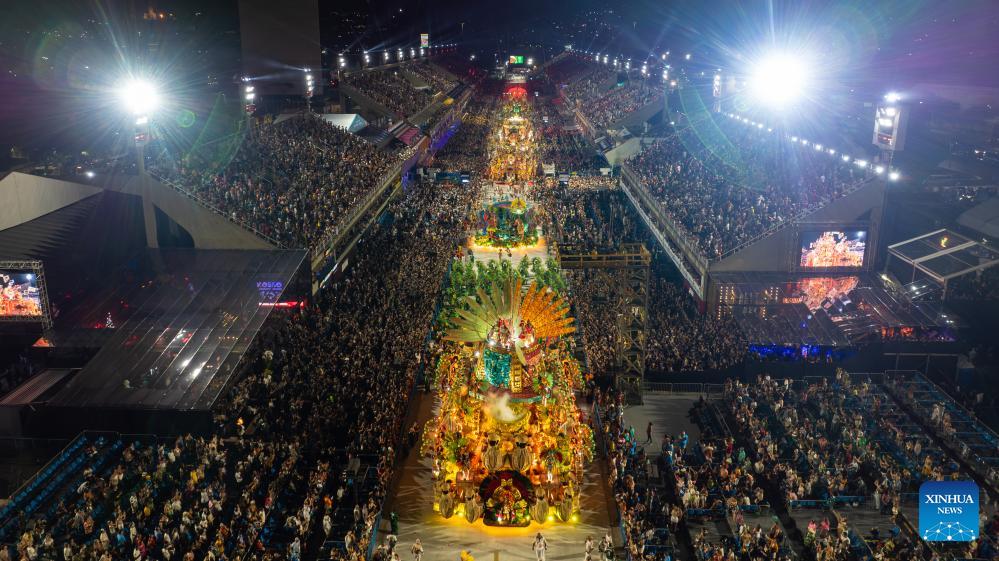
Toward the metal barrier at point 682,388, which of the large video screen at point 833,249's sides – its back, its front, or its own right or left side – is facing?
front

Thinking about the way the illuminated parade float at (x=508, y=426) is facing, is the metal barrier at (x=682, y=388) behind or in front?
behind

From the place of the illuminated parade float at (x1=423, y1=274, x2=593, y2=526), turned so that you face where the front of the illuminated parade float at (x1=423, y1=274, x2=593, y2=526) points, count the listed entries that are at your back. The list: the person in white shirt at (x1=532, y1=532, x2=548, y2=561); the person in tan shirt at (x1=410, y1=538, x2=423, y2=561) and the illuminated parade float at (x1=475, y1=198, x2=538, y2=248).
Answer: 1

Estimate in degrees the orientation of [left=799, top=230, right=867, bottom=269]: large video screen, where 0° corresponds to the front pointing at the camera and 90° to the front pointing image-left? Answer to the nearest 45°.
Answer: approximately 0°

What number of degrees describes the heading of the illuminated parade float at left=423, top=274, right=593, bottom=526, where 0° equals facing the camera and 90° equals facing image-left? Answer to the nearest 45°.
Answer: approximately 0°

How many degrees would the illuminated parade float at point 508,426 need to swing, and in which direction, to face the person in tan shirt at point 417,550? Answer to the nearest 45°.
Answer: approximately 45° to its right

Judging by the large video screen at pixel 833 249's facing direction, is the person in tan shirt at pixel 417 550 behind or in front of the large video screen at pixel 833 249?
in front

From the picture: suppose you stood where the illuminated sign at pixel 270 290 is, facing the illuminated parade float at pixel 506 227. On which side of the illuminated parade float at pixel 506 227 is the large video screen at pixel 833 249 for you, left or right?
right

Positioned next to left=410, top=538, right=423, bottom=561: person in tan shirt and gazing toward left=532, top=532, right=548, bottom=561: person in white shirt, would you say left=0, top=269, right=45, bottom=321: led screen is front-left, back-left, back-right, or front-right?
back-left

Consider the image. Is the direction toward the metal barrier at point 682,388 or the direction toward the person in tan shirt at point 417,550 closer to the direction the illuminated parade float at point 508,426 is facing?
the person in tan shirt

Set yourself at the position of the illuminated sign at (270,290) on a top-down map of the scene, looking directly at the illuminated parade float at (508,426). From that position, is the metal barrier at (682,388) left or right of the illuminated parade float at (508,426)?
left

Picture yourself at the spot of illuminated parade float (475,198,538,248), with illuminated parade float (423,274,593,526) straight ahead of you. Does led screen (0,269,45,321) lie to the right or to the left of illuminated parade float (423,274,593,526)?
right
